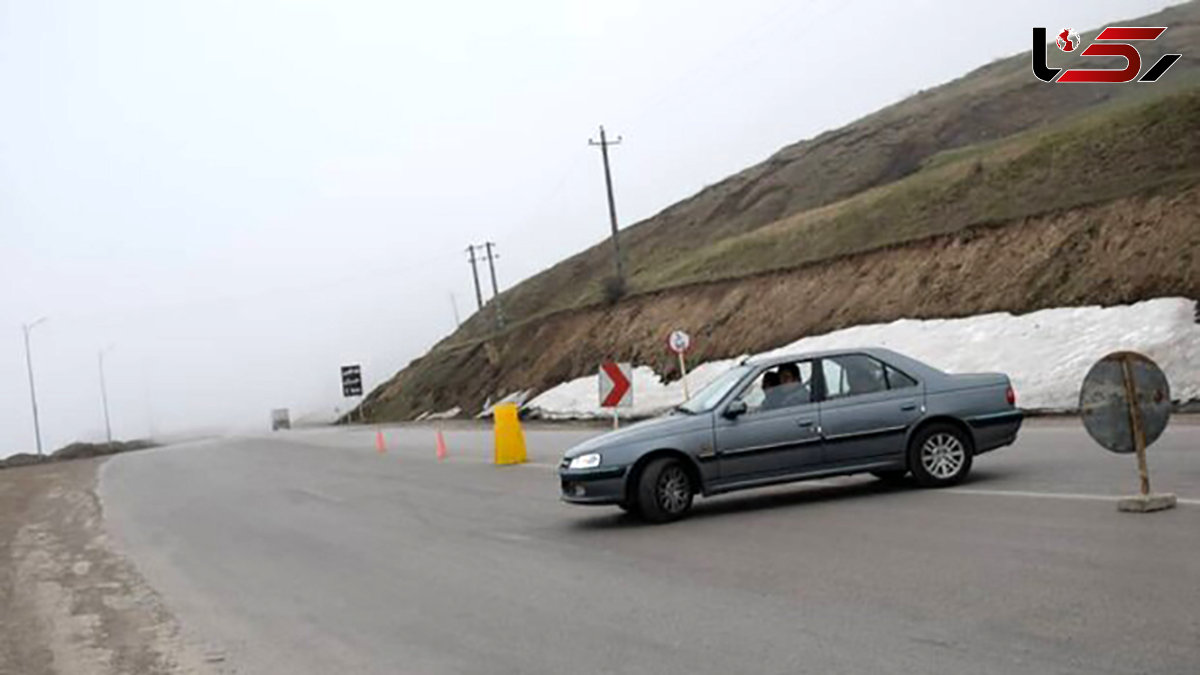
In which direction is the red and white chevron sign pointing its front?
toward the camera

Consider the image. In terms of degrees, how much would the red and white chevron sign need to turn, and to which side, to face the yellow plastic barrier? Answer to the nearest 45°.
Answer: approximately 90° to its right
